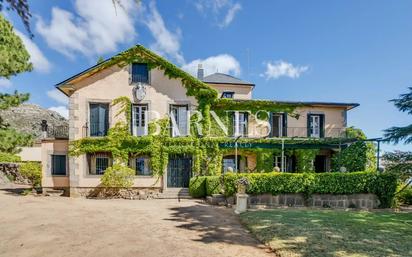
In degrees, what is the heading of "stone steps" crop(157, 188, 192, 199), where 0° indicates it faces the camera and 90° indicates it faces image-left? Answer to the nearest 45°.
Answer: approximately 0°

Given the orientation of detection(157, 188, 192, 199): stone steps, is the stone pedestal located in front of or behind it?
in front

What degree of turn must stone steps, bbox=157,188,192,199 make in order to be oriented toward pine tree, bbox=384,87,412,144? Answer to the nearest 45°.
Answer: approximately 45° to its left

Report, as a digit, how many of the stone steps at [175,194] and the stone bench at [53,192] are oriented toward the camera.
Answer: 2

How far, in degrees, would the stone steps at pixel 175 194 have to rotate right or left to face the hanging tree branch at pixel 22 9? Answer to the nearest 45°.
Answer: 0° — it already faces it

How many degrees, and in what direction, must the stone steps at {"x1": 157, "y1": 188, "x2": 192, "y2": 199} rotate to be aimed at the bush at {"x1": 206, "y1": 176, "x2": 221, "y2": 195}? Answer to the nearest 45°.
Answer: approximately 45° to its left

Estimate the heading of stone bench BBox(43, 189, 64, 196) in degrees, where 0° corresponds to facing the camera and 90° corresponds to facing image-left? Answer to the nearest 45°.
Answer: approximately 0°

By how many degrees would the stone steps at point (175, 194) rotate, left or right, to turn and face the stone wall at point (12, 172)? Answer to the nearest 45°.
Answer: approximately 135° to its right
